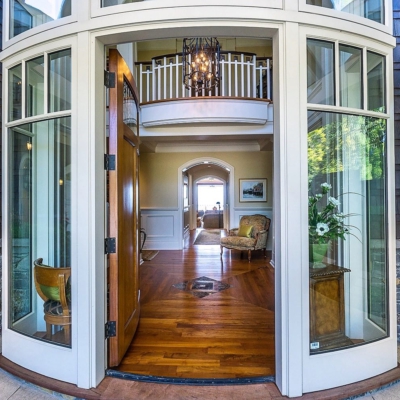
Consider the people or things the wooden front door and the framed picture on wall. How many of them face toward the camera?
1

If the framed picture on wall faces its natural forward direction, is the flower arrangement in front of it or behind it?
in front

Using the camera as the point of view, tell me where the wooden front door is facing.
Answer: facing to the right of the viewer

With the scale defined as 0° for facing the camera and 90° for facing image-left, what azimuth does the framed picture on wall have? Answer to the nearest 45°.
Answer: approximately 0°

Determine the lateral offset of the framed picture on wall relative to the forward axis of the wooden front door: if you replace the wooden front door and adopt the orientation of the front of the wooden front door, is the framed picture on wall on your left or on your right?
on your left

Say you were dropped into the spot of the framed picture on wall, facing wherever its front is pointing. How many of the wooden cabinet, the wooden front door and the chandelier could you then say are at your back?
0

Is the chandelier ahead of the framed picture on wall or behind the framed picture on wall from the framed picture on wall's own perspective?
ahead

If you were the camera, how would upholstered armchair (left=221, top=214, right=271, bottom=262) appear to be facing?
facing the viewer and to the left of the viewer

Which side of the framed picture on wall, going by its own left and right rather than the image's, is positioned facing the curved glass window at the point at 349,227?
front

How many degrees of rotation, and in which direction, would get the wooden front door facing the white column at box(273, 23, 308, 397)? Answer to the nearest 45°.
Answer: approximately 45° to its right

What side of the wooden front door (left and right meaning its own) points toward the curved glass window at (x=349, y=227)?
front

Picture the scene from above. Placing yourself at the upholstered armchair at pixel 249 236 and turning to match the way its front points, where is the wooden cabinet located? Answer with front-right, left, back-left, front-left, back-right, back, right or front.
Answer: front-left
